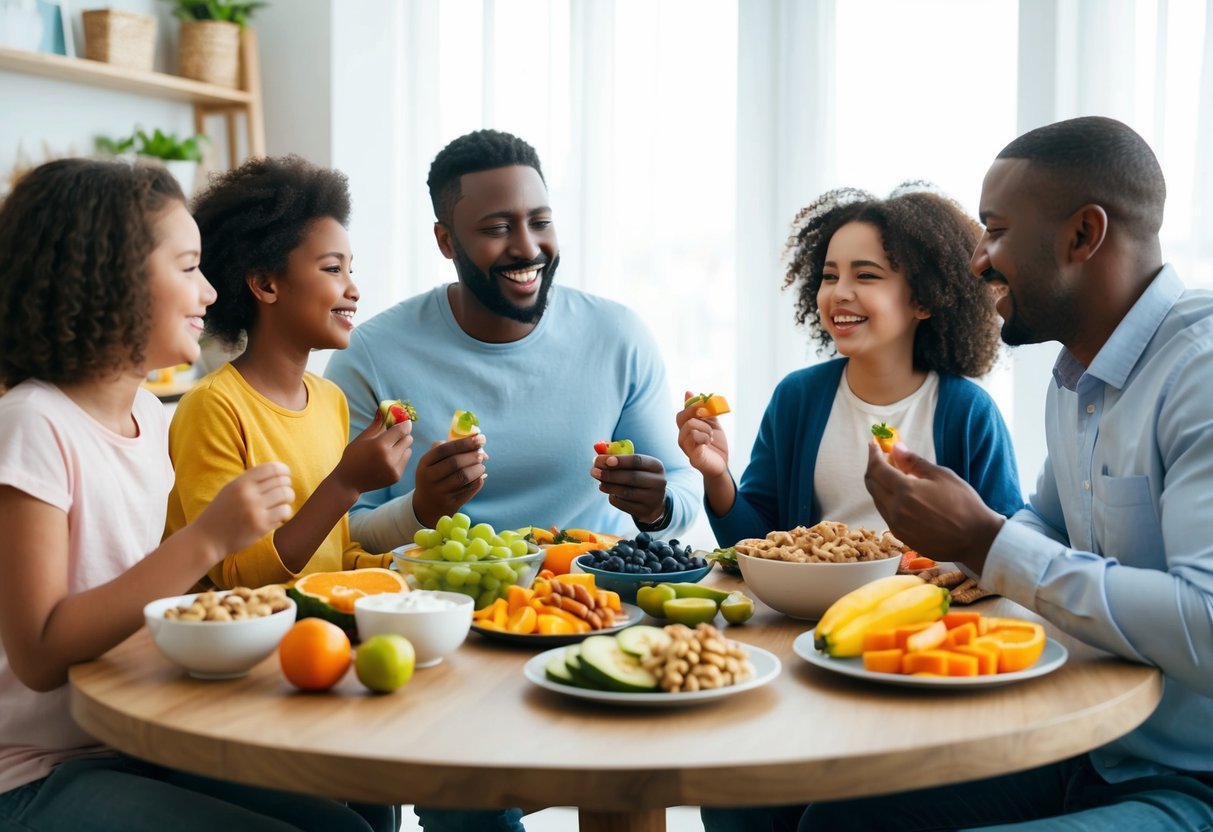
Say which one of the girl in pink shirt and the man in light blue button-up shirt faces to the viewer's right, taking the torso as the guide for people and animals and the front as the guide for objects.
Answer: the girl in pink shirt

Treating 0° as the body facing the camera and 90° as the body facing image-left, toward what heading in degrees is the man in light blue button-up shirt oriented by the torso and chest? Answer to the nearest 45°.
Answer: approximately 90°

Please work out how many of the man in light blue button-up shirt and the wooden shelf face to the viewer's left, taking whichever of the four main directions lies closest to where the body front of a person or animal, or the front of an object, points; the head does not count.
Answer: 1

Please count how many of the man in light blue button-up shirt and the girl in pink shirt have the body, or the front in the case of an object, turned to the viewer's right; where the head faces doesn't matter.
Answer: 1

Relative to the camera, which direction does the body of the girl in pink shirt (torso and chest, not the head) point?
to the viewer's right

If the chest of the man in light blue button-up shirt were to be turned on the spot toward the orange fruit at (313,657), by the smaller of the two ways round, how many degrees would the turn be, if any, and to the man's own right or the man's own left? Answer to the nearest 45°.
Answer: approximately 45° to the man's own left

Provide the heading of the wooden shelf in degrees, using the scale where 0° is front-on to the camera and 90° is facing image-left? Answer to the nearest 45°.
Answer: approximately 315°

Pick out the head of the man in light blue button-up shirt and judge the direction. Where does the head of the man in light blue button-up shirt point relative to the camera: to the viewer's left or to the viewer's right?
to the viewer's left

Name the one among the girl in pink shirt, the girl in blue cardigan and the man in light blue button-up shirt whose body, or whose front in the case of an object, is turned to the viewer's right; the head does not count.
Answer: the girl in pink shirt
